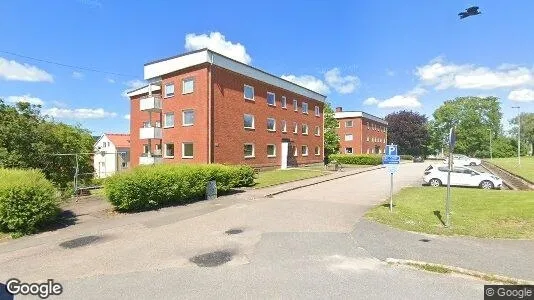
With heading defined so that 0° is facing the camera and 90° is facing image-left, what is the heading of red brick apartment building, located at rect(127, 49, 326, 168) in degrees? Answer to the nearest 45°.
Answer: approximately 315°

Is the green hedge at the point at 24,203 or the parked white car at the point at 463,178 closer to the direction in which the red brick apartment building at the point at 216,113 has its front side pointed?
the parked white car

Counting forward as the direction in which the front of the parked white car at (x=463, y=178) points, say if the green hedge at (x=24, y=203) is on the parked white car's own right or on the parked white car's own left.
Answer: on the parked white car's own right

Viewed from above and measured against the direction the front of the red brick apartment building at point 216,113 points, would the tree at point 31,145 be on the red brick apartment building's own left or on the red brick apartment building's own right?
on the red brick apartment building's own right

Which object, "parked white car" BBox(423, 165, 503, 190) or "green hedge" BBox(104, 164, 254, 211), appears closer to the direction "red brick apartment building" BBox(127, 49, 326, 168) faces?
the parked white car

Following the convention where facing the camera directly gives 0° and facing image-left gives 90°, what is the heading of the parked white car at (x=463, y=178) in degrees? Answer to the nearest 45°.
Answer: approximately 270°

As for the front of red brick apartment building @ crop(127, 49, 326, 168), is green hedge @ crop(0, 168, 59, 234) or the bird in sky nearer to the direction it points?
the bird in sky

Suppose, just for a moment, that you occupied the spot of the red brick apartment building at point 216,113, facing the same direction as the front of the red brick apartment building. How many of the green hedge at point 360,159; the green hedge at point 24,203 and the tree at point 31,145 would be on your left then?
1

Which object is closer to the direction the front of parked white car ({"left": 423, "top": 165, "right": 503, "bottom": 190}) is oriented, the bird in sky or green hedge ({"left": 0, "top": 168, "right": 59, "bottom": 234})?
the bird in sky

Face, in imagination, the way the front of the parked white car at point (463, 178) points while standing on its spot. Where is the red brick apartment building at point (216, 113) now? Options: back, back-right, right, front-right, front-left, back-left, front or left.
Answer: back
